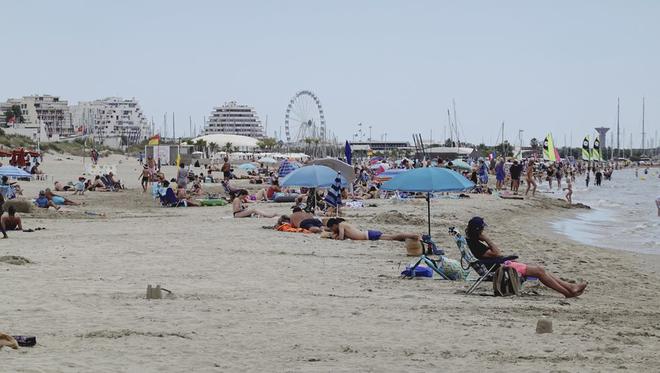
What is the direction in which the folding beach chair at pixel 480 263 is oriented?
to the viewer's right

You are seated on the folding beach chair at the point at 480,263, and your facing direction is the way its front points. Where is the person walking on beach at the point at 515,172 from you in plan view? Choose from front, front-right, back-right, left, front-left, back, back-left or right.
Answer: left

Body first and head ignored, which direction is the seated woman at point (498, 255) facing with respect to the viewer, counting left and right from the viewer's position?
facing to the right of the viewer

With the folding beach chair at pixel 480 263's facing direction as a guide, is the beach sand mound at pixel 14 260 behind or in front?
behind

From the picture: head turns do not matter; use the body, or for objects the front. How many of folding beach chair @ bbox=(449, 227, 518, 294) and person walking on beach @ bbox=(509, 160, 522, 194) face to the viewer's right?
1

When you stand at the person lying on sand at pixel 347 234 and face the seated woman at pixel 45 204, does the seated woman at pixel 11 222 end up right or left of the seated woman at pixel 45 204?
left
